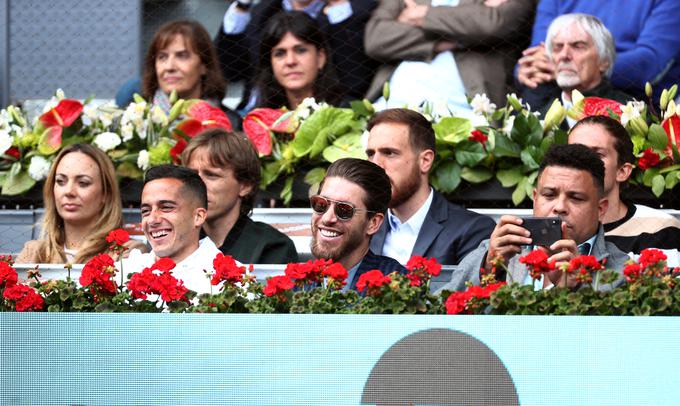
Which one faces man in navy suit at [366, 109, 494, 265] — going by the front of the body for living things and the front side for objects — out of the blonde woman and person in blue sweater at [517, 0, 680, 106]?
the person in blue sweater

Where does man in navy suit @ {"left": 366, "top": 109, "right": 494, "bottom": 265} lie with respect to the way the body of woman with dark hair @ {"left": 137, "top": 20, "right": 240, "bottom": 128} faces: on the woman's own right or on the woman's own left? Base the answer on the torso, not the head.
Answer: on the woman's own left

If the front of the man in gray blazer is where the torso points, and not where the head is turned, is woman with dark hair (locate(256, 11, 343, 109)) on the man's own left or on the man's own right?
on the man's own right

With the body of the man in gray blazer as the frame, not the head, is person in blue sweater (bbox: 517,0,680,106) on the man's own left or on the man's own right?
on the man's own left

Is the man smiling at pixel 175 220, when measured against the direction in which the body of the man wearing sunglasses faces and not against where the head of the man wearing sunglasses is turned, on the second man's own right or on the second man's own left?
on the second man's own right

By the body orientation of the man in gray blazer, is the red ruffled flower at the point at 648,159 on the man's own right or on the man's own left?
on the man's own left

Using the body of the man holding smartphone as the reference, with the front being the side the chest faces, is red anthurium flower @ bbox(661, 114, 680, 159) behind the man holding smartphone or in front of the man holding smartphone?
behind
